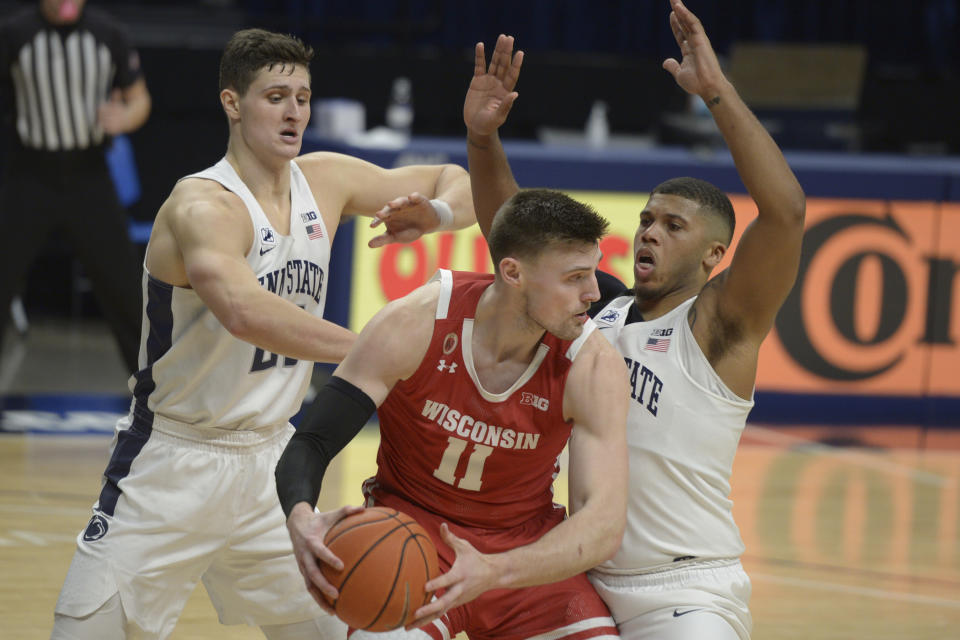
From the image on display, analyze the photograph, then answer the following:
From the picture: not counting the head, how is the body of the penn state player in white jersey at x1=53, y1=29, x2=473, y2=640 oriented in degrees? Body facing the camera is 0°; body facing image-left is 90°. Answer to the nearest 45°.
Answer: approximately 315°

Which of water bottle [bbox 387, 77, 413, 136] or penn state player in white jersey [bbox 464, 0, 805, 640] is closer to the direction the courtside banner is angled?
the penn state player in white jersey

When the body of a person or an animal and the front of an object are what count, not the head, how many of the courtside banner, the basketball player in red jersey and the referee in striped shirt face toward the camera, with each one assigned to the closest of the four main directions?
3

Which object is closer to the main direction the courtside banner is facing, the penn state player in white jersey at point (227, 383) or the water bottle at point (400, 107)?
the penn state player in white jersey

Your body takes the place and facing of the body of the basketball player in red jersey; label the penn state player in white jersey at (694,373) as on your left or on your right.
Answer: on your left

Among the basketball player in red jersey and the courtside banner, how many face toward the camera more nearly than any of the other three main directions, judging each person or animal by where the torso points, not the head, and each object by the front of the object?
2

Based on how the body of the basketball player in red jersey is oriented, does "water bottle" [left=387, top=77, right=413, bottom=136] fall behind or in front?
behind

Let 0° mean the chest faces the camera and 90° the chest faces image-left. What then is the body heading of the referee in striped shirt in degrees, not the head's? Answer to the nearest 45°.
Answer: approximately 0°

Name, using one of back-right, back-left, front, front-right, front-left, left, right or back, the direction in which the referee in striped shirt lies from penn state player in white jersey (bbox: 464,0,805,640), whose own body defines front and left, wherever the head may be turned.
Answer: right

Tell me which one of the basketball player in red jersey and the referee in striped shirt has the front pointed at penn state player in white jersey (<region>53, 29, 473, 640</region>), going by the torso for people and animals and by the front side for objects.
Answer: the referee in striped shirt

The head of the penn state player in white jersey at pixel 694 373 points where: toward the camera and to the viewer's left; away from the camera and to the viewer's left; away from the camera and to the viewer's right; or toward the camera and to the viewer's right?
toward the camera and to the viewer's left

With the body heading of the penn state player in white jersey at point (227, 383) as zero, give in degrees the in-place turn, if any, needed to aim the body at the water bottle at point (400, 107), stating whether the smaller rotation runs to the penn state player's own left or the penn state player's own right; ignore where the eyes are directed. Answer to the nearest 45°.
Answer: approximately 135° to the penn state player's own left
